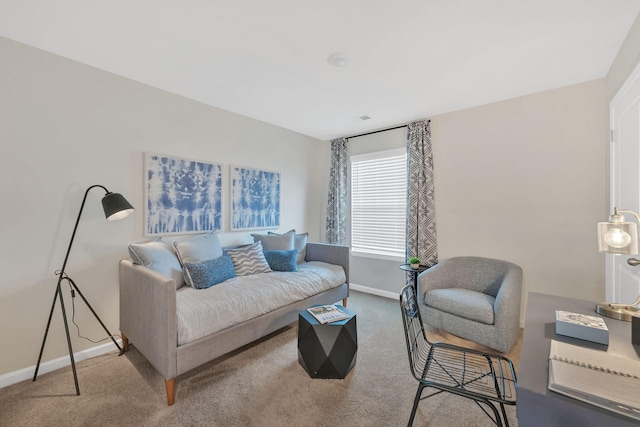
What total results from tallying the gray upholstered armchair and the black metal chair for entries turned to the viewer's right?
1

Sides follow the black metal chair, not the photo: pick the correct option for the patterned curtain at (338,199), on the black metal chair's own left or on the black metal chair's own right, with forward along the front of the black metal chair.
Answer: on the black metal chair's own left

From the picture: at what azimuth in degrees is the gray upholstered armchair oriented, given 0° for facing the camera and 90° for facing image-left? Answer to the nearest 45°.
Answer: approximately 45°

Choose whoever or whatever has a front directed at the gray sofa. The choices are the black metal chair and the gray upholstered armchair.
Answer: the gray upholstered armchair

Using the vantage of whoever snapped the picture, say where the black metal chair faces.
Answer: facing to the right of the viewer

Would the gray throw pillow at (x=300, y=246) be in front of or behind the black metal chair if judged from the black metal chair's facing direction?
behind

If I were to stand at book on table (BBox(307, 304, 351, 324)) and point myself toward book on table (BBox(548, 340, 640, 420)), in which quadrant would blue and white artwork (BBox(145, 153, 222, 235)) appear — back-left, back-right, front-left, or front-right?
back-right

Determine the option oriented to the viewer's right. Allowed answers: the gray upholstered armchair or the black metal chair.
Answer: the black metal chair

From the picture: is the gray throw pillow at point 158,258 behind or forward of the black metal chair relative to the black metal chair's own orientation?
behind

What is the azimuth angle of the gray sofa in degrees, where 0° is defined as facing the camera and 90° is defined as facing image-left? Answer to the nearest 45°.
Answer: approximately 315°

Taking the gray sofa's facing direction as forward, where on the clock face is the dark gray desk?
The dark gray desk is roughly at 12 o'clock from the gray sofa.

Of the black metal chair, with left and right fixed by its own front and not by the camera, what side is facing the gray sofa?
back
